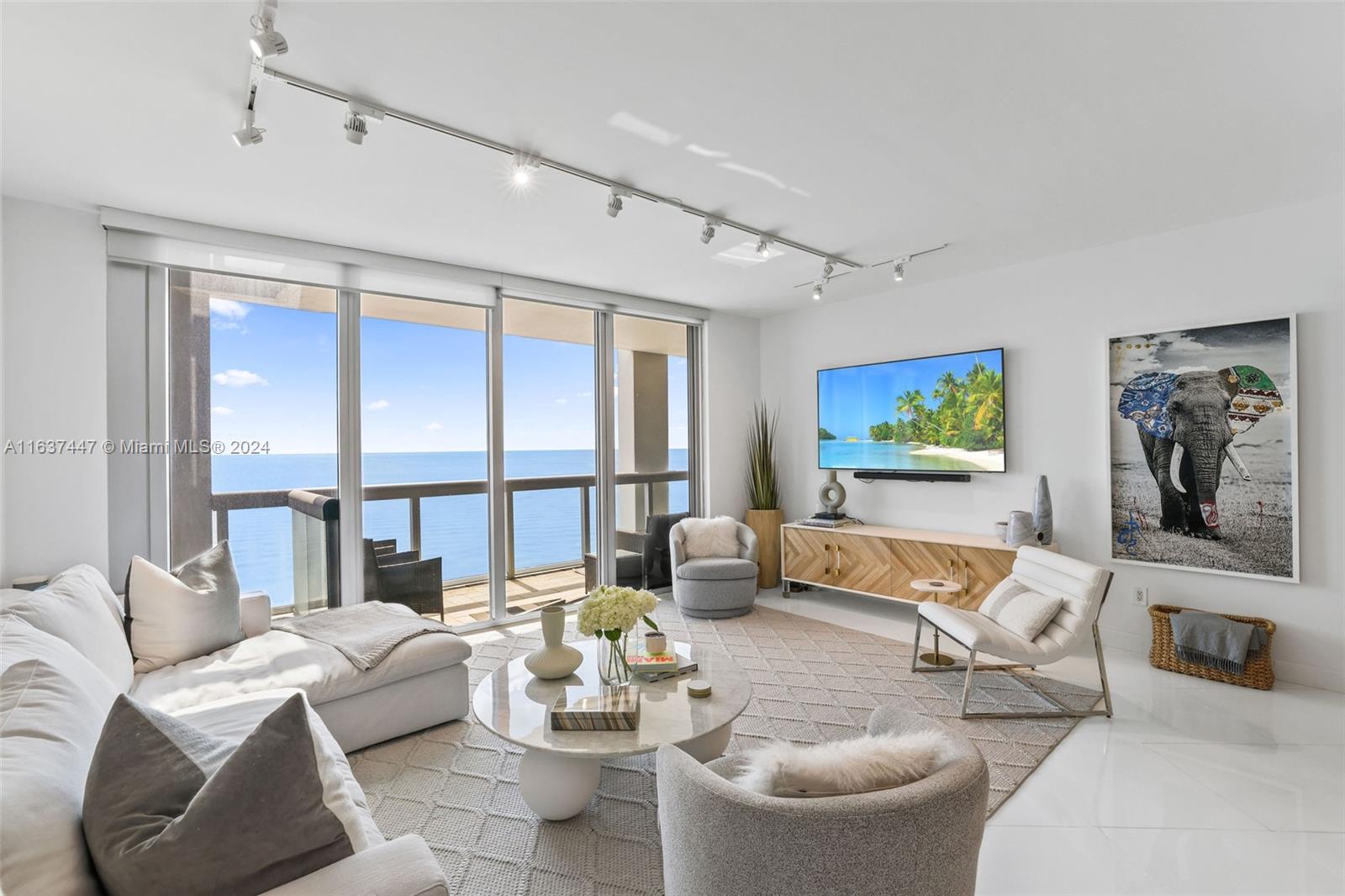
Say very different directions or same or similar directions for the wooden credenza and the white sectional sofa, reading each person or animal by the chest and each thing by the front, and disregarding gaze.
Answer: very different directions

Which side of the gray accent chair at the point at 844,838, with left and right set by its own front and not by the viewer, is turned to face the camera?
back

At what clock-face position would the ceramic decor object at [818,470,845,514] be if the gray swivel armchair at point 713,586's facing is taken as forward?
The ceramic decor object is roughly at 8 o'clock from the gray swivel armchair.

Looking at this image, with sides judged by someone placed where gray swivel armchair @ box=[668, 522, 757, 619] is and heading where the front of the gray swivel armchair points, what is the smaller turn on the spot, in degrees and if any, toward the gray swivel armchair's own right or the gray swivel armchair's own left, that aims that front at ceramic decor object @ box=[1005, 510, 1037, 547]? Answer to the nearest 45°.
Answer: approximately 90° to the gray swivel armchair's own left

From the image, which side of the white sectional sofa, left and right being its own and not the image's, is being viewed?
right

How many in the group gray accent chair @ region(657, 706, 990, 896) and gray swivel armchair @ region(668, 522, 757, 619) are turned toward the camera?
1

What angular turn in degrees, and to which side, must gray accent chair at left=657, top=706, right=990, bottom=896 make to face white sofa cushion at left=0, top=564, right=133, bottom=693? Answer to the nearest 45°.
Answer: approximately 90° to its left
